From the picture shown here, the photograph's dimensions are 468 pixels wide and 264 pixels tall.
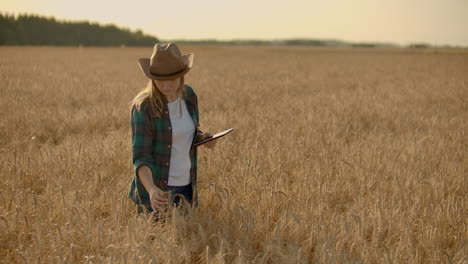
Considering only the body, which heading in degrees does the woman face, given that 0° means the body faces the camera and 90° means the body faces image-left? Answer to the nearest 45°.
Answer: approximately 315°
